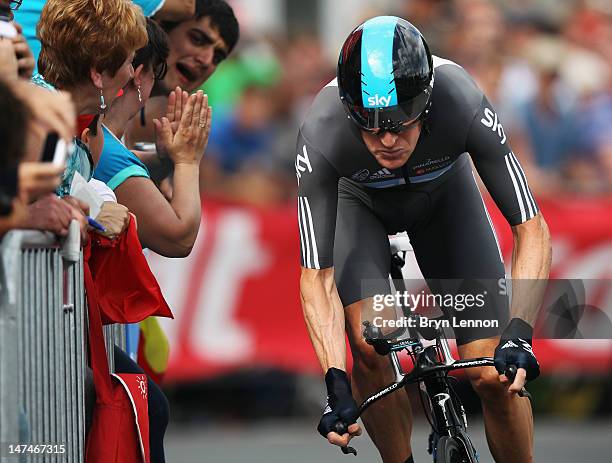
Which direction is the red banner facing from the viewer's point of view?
toward the camera

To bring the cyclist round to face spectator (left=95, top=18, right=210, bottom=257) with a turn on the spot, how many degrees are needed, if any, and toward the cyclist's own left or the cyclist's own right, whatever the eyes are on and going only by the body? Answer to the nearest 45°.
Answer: approximately 90° to the cyclist's own right

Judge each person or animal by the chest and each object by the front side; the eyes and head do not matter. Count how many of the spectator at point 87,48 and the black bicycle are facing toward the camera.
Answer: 1

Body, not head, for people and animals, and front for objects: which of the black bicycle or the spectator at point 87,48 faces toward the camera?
the black bicycle

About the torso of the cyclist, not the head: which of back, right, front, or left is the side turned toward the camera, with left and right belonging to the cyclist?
front

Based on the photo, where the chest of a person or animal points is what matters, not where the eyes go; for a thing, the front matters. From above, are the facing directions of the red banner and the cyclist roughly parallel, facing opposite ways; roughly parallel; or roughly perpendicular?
roughly parallel

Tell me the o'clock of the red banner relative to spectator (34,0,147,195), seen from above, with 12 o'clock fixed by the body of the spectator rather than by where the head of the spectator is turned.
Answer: The red banner is roughly at 11 o'clock from the spectator.

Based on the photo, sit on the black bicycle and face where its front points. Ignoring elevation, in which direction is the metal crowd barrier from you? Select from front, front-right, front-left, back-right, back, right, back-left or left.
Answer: front-right

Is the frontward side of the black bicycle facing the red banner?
no

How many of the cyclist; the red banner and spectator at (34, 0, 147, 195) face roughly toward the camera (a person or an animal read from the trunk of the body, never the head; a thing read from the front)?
2

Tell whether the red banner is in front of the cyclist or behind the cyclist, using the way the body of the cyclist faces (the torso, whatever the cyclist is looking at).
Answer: behind

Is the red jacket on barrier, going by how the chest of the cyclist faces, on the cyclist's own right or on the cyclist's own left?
on the cyclist's own right

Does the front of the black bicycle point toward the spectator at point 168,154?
no

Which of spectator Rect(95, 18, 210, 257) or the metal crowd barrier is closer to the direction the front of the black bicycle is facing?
the metal crowd barrier

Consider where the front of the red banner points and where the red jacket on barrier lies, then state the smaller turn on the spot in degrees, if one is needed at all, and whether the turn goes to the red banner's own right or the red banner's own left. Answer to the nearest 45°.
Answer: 0° — it already faces it

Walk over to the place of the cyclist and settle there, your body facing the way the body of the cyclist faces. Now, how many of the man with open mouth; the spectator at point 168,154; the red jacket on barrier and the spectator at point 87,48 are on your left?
0

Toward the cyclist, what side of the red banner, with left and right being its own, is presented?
front

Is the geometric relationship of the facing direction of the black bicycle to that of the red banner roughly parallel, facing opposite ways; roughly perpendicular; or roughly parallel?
roughly parallel

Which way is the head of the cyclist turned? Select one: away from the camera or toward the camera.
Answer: toward the camera
